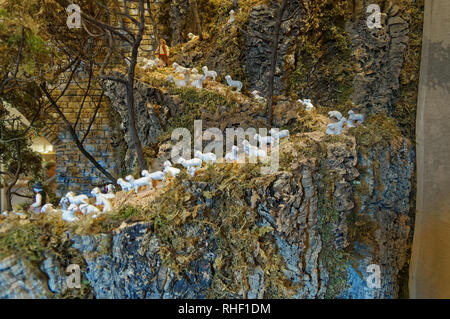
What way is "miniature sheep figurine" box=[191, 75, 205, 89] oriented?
to the viewer's right

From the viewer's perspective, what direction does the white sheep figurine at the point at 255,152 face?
to the viewer's left

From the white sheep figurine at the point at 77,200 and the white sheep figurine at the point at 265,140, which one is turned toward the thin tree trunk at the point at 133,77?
the white sheep figurine at the point at 265,140

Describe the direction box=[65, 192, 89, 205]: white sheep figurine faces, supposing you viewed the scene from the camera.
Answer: facing to the left of the viewer

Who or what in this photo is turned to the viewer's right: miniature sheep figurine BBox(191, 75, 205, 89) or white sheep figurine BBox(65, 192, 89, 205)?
the miniature sheep figurine

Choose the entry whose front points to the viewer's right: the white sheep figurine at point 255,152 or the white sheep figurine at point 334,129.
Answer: the white sheep figurine at point 334,129
